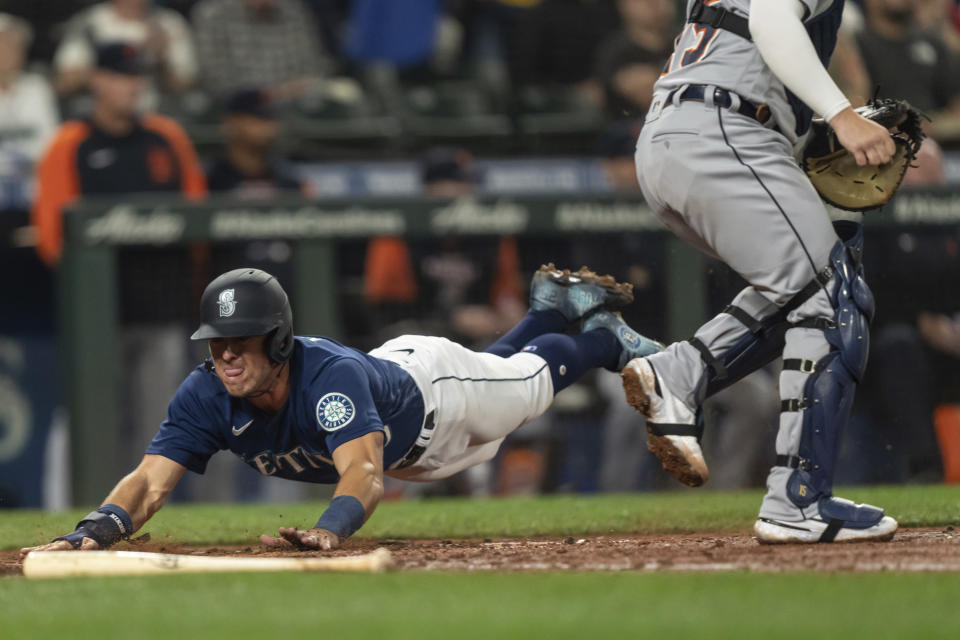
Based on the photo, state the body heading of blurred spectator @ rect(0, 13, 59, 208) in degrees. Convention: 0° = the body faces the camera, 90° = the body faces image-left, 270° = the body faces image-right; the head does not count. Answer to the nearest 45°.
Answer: approximately 0°

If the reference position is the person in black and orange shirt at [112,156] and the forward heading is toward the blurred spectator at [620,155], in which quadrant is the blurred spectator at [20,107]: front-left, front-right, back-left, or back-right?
back-left

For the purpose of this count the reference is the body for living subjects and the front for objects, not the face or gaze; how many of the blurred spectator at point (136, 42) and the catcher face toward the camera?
1

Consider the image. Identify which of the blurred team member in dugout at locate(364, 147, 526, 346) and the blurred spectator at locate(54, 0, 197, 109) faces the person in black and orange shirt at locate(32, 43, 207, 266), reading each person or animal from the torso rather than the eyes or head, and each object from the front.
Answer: the blurred spectator at locate(54, 0, 197, 109)

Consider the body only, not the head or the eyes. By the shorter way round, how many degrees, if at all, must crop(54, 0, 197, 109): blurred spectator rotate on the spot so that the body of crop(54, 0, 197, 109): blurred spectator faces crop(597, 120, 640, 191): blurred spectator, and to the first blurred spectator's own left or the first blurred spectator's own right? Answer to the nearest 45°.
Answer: approximately 45° to the first blurred spectator's own left

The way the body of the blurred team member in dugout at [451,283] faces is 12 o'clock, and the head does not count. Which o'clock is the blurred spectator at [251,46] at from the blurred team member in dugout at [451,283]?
the blurred spectator at [251,46] is roughly at 5 o'clock from the blurred team member in dugout at [451,283].

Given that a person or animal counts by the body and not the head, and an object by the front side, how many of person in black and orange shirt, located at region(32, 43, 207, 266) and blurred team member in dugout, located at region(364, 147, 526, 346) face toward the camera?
2

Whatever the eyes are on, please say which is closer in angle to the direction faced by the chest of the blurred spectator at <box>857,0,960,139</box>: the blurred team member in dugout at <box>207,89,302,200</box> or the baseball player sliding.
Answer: the baseball player sliding
